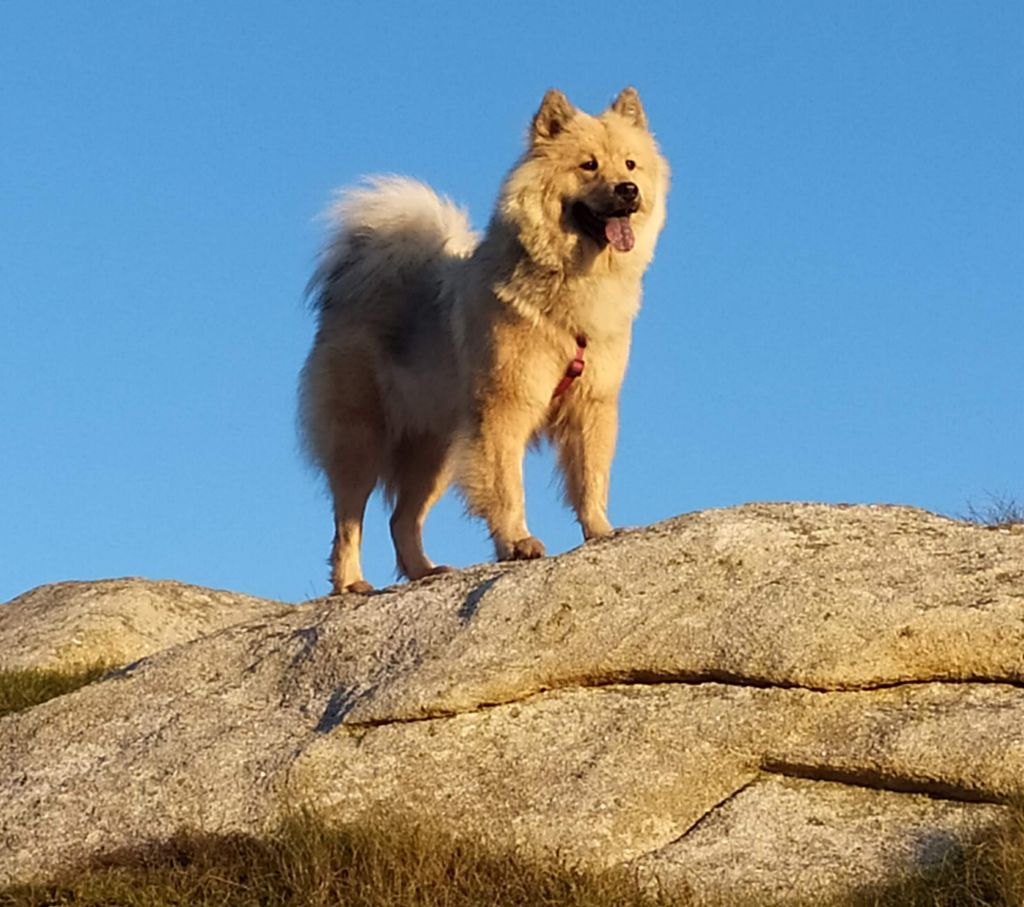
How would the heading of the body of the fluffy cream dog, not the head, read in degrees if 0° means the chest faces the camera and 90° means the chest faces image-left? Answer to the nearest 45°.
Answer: approximately 315°

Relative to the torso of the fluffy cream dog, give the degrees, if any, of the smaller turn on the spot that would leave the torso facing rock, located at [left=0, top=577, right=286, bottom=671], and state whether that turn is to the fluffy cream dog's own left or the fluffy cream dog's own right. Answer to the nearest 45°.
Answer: approximately 180°
